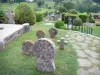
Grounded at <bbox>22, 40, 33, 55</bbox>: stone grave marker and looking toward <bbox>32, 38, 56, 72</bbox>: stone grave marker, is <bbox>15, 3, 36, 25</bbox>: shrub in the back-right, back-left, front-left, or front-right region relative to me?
back-left

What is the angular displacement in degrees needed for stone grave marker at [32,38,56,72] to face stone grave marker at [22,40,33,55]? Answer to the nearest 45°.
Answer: approximately 135° to its right

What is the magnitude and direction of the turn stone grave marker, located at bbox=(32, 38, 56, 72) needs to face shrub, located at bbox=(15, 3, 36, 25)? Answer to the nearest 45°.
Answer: approximately 180°

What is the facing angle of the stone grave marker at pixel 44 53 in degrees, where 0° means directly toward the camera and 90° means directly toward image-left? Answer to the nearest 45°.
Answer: approximately 0°
